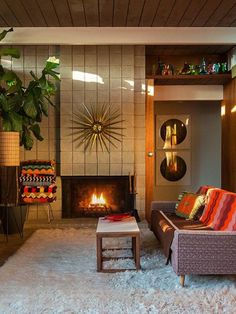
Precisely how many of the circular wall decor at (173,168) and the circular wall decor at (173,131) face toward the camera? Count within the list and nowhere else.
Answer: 2

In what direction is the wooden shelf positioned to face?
toward the camera

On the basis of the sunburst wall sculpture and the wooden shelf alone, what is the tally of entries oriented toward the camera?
2

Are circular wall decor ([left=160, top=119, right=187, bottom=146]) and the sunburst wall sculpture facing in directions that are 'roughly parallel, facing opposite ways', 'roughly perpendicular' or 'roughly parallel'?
roughly parallel

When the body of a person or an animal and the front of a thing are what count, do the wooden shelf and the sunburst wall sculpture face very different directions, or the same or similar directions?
same or similar directions

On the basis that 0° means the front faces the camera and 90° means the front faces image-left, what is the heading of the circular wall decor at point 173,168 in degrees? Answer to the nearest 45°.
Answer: approximately 0°

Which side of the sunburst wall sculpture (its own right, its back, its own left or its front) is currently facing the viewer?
front

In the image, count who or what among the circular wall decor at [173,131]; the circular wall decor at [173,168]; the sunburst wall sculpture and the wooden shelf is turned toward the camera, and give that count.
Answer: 4

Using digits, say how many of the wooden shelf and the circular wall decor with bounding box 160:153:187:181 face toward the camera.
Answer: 2
